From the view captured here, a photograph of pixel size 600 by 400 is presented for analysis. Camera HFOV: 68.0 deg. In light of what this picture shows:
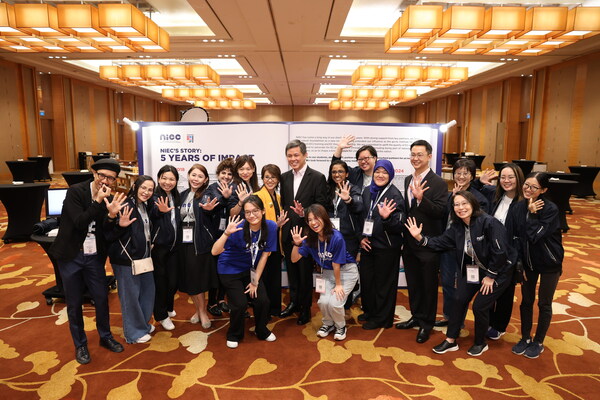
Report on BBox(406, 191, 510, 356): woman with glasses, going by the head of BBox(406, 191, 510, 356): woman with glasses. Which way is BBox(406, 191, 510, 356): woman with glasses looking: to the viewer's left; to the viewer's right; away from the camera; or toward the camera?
toward the camera

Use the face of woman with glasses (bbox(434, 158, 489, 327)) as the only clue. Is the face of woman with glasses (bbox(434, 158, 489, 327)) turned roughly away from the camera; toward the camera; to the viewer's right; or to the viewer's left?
toward the camera

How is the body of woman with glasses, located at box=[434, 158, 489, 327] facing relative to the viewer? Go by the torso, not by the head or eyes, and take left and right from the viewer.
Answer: facing the viewer and to the left of the viewer

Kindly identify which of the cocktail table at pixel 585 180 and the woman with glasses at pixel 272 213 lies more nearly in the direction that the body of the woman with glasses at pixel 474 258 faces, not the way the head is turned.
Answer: the woman with glasses

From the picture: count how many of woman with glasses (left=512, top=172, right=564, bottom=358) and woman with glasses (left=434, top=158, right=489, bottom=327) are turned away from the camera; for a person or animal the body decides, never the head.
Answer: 0

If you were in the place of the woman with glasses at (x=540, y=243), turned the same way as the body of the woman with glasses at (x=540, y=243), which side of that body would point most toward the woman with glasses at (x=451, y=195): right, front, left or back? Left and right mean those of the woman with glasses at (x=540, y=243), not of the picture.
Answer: right

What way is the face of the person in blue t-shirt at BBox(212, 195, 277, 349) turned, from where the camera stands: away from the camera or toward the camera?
toward the camera

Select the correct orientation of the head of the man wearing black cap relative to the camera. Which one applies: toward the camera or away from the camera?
toward the camera

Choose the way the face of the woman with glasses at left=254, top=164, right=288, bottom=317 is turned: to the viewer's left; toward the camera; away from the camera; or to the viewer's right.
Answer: toward the camera

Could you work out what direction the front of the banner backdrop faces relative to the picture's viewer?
facing the viewer

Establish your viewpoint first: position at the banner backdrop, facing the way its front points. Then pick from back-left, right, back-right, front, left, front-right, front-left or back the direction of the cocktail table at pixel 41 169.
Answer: back-right

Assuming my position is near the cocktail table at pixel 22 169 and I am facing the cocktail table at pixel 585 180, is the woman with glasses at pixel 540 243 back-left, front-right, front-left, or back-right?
front-right

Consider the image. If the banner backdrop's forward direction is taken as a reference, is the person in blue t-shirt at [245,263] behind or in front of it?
in front
